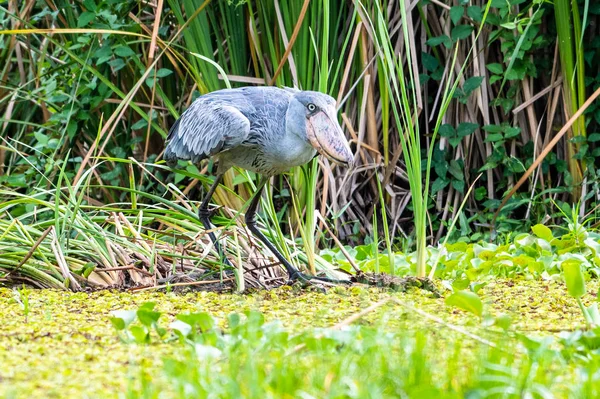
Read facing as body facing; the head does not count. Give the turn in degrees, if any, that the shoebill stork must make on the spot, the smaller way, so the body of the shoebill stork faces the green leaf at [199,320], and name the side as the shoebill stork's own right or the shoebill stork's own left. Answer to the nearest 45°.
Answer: approximately 90° to the shoebill stork's own right

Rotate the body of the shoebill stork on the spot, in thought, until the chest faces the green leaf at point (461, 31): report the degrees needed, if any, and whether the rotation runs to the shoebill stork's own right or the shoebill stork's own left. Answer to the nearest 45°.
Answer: approximately 45° to the shoebill stork's own left

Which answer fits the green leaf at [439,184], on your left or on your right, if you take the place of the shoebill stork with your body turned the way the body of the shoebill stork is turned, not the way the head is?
on your left

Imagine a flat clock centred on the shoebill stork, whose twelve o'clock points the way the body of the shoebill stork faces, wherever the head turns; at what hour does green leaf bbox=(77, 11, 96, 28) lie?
The green leaf is roughly at 8 o'clock from the shoebill stork.

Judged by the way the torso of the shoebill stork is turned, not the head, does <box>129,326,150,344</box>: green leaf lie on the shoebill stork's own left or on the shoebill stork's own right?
on the shoebill stork's own right

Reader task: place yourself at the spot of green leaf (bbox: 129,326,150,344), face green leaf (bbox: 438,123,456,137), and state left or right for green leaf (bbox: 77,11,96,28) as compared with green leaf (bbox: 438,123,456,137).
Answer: left

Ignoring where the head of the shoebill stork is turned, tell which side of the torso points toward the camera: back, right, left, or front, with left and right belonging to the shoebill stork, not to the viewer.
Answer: right

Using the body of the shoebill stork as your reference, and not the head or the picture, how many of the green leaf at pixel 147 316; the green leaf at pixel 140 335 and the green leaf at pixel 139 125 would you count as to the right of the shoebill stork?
2

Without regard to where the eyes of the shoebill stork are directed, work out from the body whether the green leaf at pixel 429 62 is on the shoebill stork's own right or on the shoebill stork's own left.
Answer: on the shoebill stork's own left

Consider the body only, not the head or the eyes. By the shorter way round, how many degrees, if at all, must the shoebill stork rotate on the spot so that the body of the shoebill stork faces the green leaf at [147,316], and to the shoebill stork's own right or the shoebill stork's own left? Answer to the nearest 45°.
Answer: approximately 90° to the shoebill stork's own right

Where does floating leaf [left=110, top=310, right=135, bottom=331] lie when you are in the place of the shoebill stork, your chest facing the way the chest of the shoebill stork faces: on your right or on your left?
on your right

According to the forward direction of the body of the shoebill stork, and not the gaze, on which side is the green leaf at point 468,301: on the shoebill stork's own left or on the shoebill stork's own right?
on the shoebill stork's own right
